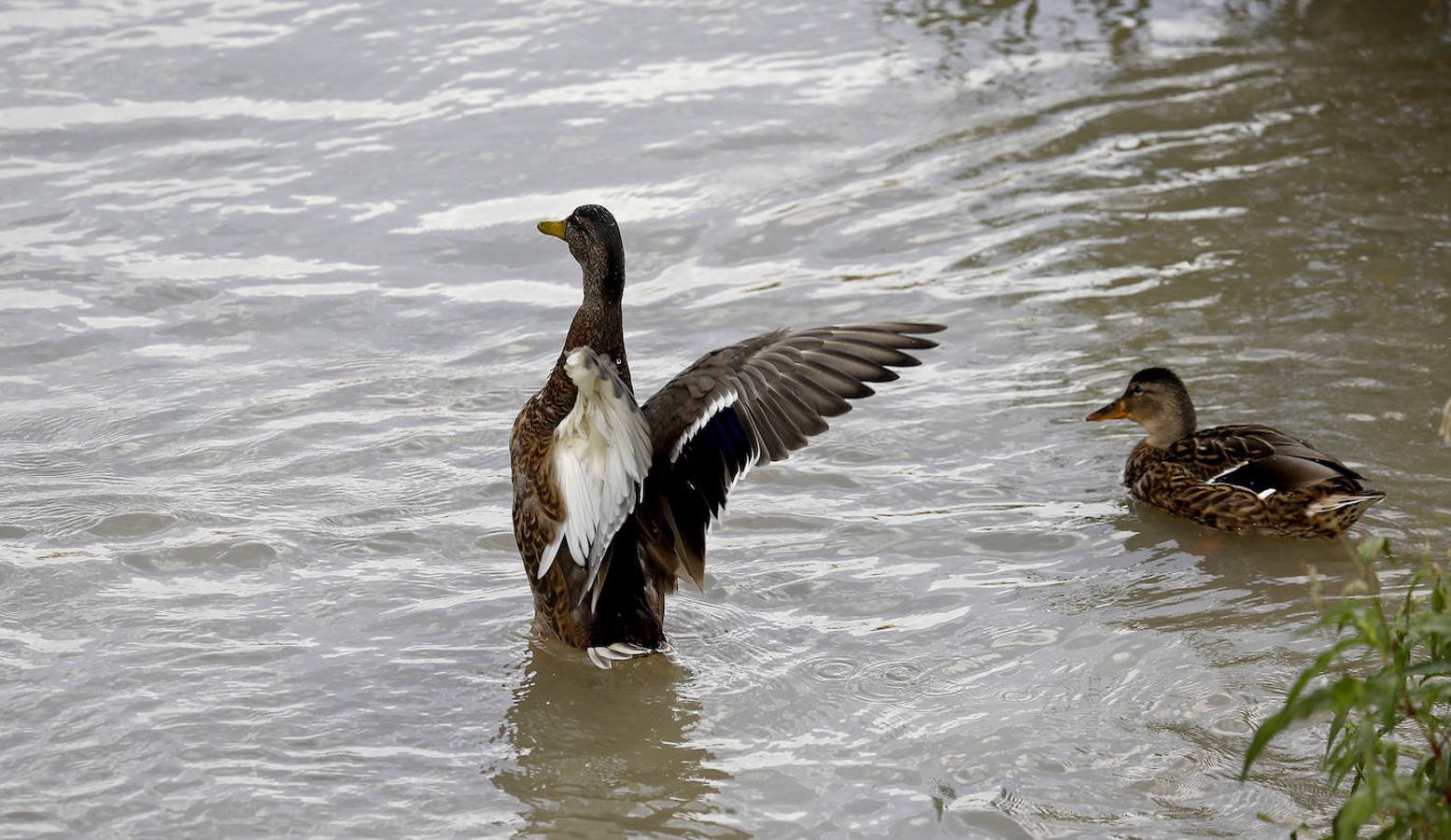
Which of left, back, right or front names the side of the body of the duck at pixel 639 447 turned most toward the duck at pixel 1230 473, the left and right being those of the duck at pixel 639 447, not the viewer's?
right

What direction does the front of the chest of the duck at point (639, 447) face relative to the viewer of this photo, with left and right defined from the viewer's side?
facing away from the viewer and to the left of the viewer

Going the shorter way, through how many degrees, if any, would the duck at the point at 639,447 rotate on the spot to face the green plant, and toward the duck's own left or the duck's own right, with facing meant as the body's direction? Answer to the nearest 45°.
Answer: approximately 180°
